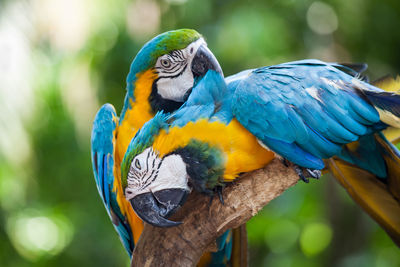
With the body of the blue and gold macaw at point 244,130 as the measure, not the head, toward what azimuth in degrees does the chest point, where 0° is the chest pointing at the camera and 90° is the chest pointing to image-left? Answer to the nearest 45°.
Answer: approximately 90°

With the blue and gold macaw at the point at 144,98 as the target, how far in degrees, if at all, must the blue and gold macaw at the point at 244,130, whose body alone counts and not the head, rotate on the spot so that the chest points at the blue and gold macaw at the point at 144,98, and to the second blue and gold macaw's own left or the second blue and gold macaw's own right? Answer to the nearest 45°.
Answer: approximately 45° to the second blue and gold macaw's own right
